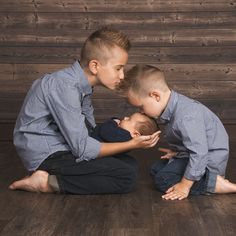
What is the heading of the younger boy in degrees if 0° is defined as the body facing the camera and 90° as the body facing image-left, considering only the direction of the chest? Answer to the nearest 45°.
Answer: approximately 90°

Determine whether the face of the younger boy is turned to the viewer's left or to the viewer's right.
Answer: to the viewer's left

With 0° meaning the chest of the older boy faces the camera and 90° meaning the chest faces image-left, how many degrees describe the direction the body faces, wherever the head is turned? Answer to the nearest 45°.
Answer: approximately 270°

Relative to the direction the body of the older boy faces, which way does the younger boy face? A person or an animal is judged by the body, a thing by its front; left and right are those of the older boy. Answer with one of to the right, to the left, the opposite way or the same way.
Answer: the opposite way

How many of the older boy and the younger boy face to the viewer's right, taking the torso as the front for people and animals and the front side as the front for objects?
1

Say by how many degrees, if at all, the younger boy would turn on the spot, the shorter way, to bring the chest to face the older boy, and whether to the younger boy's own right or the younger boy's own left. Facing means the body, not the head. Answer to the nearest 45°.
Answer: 0° — they already face them

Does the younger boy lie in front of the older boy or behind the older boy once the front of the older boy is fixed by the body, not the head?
in front
